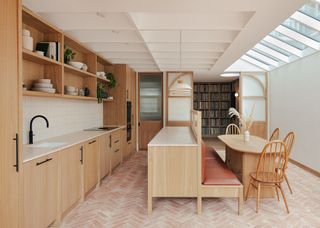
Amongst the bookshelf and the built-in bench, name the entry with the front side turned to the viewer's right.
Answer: the built-in bench

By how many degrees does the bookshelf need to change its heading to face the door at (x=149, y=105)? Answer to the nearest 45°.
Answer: approximately 45° to its right

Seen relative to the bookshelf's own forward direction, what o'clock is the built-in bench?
The built-in bench is roughly at 12 o'clock from the bookshelf.

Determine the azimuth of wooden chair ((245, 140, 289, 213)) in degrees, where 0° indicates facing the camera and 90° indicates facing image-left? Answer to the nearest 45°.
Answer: approximately 135°

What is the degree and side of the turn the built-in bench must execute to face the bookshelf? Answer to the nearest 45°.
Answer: approximately 90° to its left

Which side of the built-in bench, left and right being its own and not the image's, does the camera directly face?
right

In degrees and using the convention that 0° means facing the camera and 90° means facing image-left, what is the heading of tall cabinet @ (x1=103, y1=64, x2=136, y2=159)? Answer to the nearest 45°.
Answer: approximately 270°

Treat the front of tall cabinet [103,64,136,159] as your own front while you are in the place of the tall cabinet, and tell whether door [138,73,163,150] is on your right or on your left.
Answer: on your left

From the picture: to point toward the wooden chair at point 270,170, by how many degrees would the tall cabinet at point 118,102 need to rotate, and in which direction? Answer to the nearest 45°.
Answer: approximately 45° to its right

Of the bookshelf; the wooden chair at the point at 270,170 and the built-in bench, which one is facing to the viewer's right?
the built-in bench
